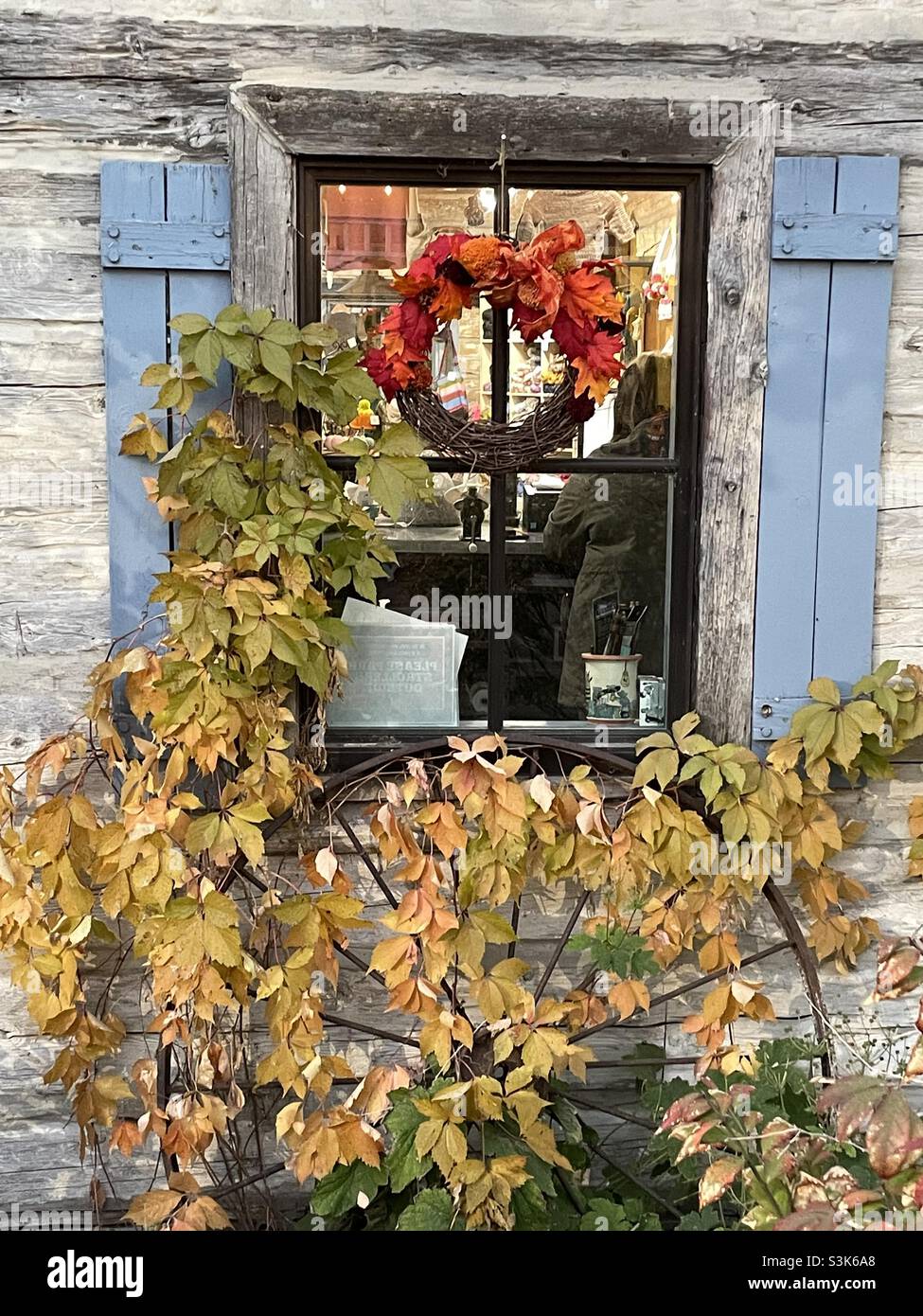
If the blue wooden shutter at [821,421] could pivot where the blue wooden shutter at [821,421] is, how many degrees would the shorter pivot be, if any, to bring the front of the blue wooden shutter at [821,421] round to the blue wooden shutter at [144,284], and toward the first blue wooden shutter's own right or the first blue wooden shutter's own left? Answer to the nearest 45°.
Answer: approximately 90° to the first blue wooden shutter's own right

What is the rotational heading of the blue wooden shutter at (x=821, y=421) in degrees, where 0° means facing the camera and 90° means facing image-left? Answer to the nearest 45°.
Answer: approximately 0°

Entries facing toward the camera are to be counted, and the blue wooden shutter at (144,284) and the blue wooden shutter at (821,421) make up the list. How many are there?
2

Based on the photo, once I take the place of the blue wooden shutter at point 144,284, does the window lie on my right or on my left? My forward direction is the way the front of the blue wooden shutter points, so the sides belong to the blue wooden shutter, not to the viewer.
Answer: on my left

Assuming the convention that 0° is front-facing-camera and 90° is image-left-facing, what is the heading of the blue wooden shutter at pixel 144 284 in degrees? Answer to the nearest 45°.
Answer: approximately 0°

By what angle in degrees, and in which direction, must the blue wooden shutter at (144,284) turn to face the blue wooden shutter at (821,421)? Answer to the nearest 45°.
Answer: approximately 90° to its left
